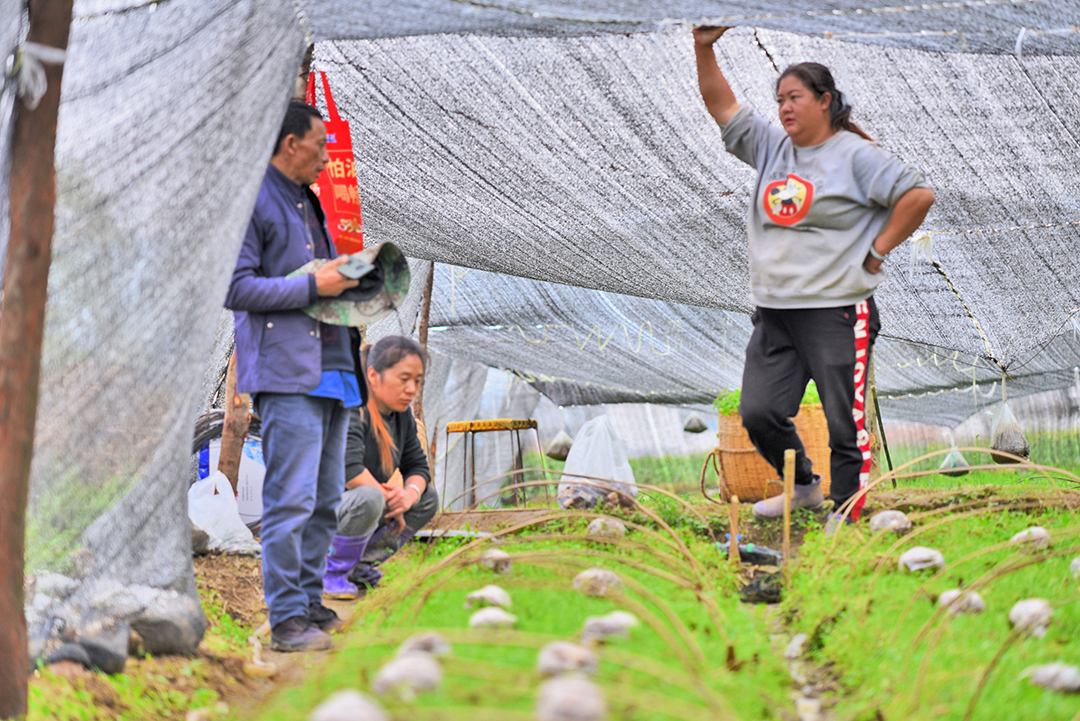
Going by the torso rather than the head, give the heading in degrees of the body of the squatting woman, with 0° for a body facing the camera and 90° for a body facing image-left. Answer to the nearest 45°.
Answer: approximately 315°

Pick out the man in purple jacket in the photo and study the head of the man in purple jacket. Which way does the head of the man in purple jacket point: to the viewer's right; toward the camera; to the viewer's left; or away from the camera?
to the viewer's right

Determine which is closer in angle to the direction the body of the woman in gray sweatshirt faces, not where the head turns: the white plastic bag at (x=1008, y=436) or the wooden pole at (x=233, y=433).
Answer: the wooden pole

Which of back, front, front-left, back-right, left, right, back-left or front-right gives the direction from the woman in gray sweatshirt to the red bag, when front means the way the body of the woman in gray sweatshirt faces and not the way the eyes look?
front-right

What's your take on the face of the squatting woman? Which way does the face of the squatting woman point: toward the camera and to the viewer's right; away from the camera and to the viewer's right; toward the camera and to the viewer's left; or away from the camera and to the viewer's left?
toward the camera and to the viewer's right

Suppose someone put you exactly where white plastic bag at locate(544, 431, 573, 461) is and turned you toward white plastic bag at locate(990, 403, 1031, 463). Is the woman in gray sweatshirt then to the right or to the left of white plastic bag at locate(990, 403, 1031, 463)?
right

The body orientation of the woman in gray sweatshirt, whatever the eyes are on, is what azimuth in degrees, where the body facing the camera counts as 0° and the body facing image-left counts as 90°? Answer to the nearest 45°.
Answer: approximately 45°

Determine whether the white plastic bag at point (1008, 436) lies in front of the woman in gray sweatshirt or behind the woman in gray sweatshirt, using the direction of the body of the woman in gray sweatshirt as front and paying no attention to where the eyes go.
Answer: behind

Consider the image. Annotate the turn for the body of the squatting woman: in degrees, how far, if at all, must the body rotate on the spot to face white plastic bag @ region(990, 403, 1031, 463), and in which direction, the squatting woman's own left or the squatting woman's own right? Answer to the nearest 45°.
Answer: approximately 90° to the squatting woman's own left
